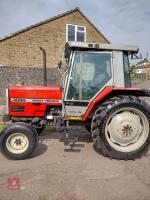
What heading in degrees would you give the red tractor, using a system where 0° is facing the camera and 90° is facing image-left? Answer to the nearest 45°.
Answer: approximately 90°
